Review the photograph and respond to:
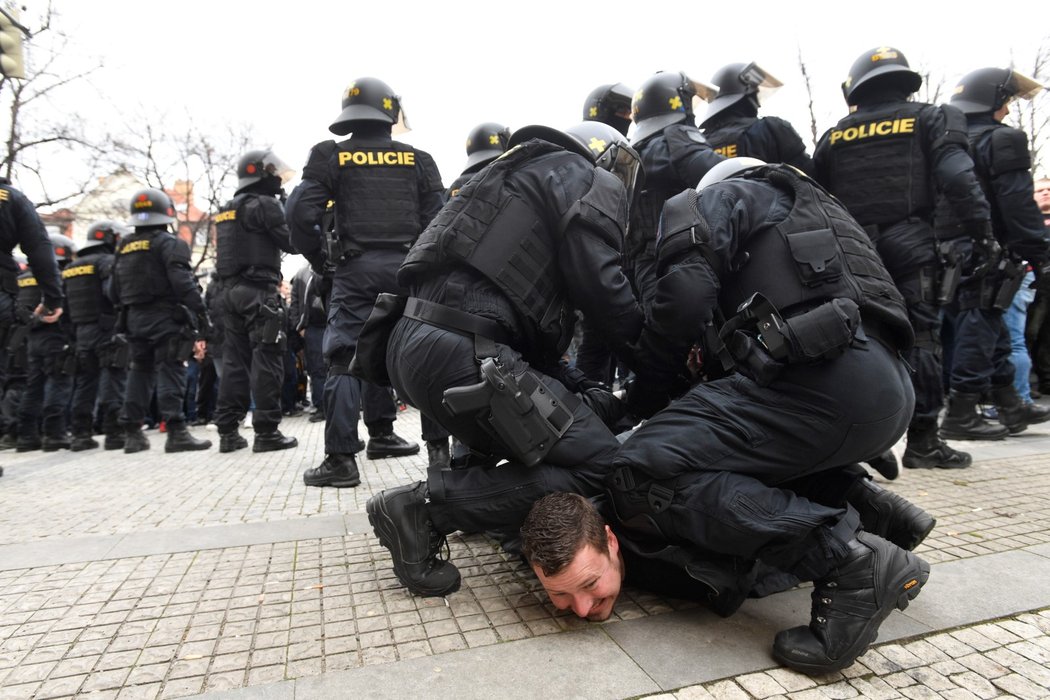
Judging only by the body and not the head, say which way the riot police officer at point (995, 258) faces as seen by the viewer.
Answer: to the viewer's right

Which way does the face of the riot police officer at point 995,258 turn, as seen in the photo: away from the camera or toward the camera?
away from the camera

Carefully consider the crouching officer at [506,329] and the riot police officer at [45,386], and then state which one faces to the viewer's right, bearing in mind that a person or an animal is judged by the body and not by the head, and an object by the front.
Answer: the crouching officer

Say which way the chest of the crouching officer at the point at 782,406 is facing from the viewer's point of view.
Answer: to the viewer's left

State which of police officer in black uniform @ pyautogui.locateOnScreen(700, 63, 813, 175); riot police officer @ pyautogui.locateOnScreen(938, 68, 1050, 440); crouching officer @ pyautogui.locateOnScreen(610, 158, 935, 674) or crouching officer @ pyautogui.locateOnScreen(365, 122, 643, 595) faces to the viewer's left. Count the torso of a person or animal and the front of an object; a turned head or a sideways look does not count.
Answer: crouching officer @ pyautogui.locateOnScreen(610, 158, 935, 674)

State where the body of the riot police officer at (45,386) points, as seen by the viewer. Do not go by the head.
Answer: away from the camera

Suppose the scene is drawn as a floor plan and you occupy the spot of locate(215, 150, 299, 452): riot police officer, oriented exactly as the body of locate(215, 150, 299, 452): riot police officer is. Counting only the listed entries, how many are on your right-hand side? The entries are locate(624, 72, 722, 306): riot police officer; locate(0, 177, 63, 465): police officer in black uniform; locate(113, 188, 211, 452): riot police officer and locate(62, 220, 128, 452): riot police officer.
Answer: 1

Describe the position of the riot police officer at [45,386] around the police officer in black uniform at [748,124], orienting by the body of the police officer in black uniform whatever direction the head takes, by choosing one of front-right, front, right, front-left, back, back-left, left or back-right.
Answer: back-left

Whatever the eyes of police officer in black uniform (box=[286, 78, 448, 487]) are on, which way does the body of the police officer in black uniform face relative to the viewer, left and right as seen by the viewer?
facing away from the viewer

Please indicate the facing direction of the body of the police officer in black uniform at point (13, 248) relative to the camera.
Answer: away from the camera

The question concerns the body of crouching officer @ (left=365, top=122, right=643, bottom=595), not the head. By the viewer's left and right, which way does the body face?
facing to the right of the viewer

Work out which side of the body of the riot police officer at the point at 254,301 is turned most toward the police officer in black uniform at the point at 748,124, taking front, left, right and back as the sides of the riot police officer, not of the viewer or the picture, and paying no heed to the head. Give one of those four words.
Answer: right

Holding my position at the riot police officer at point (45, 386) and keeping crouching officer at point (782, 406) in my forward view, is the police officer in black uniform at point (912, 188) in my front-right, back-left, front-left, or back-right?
front-left

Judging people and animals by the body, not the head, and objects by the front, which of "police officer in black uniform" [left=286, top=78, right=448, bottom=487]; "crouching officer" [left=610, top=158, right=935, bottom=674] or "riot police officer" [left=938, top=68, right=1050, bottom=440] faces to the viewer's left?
the crouching officer

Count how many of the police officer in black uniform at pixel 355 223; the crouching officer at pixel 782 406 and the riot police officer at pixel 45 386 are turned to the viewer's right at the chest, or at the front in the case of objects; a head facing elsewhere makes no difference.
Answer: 0

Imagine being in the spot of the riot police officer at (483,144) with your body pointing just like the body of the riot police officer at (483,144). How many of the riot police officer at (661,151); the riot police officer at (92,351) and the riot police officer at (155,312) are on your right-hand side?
1
